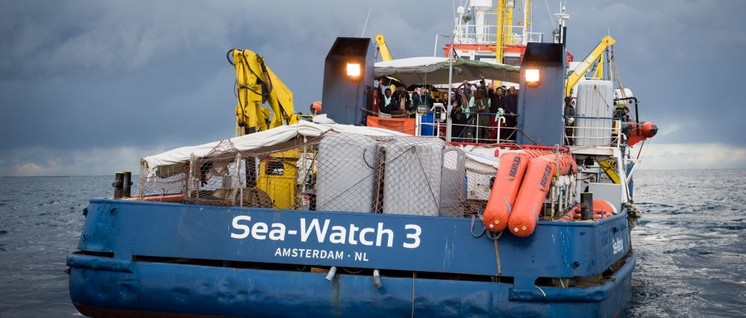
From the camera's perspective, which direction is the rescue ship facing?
away from the camera
